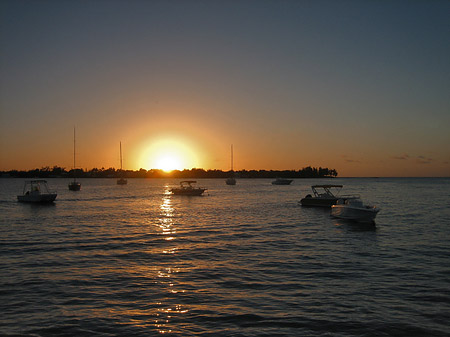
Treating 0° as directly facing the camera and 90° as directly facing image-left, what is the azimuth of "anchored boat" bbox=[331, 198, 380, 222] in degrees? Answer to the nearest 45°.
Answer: approximately 315°
